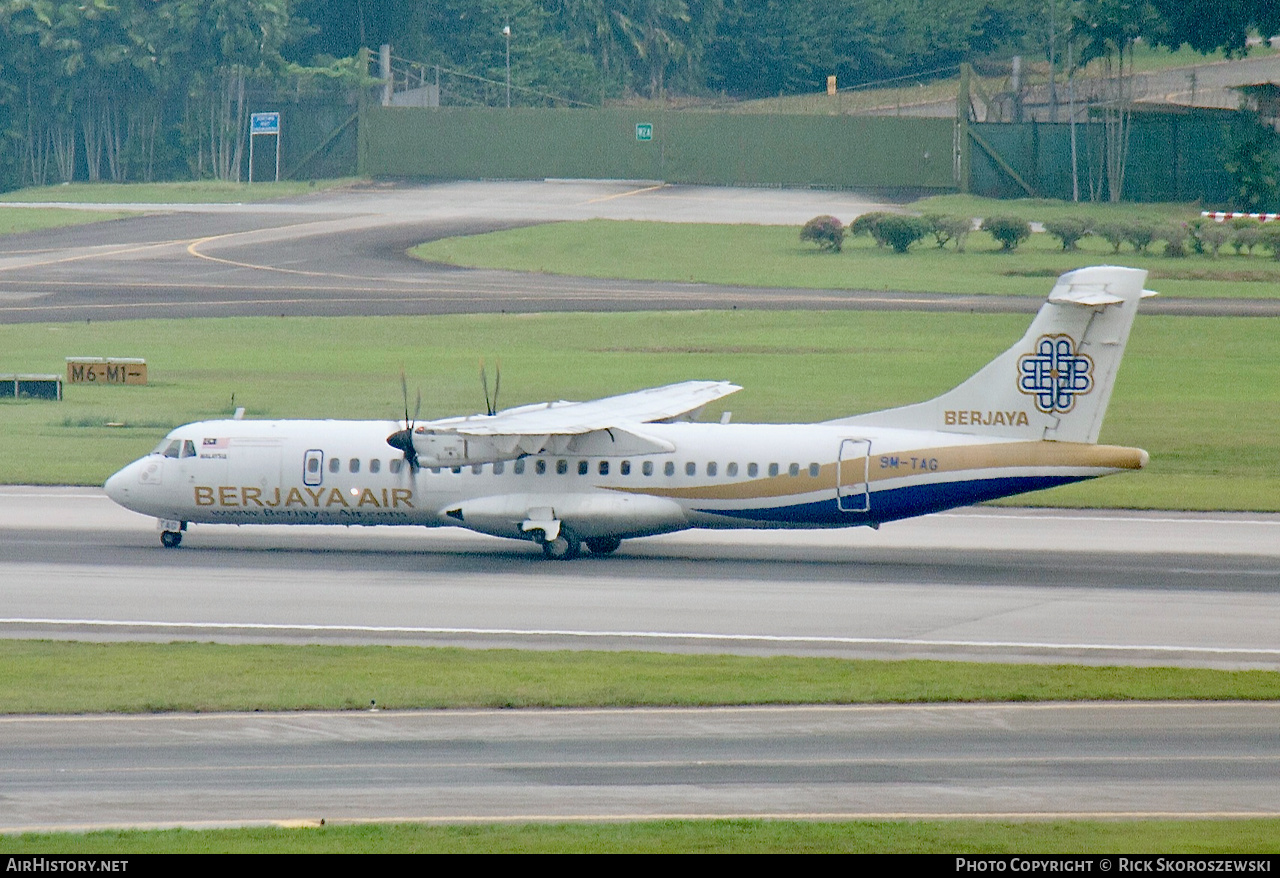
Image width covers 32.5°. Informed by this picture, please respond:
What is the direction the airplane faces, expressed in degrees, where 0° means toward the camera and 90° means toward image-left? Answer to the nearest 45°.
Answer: approximately 90°
